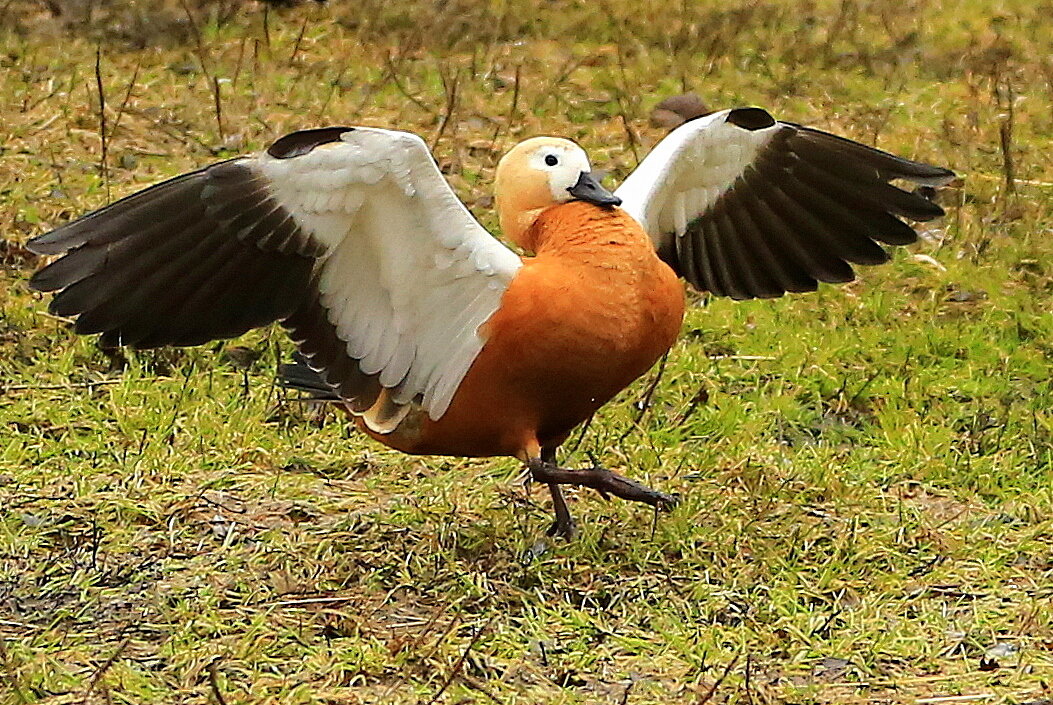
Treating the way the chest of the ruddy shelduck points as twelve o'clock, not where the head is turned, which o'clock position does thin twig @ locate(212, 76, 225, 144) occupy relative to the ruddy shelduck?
The thin twig is roughly at 7 o'clock from the ruddy shelduck.

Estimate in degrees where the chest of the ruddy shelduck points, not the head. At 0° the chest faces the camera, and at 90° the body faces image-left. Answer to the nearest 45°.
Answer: approximately 315°

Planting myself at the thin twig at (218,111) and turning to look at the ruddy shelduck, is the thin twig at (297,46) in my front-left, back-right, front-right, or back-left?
back-left

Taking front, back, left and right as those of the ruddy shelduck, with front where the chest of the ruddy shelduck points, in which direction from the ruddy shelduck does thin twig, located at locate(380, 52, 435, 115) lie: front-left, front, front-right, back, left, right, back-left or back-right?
back-left

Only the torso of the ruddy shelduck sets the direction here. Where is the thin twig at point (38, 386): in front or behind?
behind

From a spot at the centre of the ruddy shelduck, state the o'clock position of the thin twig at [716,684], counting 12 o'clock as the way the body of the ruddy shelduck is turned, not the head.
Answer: The thin twig is roughly at 12 o'clock from the ruddy shelduck.

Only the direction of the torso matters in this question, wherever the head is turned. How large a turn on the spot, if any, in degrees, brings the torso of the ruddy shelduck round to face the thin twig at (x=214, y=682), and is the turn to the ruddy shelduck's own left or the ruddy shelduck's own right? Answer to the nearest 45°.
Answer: approximately 45° to the ruddy shelduck's own right

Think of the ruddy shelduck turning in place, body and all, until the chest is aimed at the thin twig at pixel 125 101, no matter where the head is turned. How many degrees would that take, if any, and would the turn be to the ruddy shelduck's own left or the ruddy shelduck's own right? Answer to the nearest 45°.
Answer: approximately 180°

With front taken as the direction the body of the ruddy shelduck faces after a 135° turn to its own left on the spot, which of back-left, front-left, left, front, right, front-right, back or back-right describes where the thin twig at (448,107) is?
front
